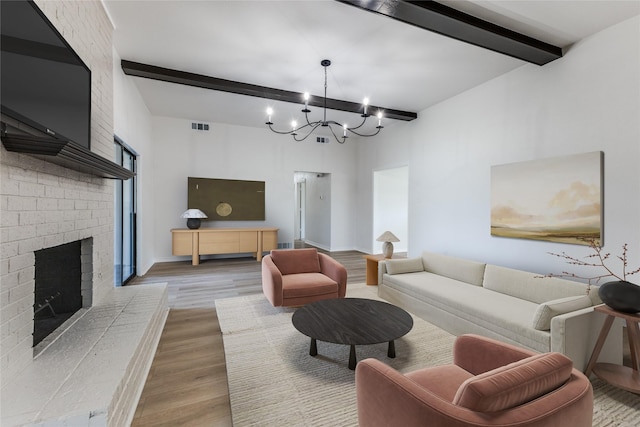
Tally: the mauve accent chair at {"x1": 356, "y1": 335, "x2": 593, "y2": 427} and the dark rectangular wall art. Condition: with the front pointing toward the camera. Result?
1

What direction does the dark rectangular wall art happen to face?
toward the camera

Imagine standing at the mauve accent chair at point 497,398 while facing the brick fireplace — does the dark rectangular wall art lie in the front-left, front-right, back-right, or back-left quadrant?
front-right

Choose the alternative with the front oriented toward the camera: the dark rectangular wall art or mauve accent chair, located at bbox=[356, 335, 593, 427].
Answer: the dark rectangular wall art

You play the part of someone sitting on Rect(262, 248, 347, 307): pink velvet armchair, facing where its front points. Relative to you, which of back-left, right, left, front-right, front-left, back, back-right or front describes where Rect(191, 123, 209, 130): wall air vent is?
back

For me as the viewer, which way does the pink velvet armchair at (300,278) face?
facing the viewer and to the right of the viewer

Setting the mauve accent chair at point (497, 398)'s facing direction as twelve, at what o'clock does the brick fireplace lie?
The brick fireplace is roughly at 10 o'clock from the mauve accent chair.

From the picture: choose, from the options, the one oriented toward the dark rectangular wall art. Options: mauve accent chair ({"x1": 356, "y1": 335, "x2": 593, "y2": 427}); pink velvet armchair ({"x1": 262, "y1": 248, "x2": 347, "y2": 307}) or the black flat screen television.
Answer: the mauve accent chair

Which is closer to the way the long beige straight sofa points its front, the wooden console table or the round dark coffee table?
the round dark coffee table

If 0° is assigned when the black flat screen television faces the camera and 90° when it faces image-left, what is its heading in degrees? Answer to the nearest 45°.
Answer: approximately 315°

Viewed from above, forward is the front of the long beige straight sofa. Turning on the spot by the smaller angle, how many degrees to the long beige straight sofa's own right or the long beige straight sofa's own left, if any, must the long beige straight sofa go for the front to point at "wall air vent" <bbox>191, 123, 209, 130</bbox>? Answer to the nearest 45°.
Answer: approximately 45° to the long beige straight sofa's own right

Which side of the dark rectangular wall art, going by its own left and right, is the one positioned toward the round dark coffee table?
front

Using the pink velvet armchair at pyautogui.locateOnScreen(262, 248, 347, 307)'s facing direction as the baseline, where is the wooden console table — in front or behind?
behind

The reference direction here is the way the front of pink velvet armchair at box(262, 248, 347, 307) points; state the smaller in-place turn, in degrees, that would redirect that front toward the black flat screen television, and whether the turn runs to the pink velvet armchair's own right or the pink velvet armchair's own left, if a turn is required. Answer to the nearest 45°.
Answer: approximately 90° to the pink velvet armchair's own right

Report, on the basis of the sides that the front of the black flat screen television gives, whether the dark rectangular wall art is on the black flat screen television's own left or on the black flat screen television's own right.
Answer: on the black flat screen television's own left

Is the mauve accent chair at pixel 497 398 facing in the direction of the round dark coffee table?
yes

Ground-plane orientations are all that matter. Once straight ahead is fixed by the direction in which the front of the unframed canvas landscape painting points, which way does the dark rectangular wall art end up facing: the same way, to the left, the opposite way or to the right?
to the left

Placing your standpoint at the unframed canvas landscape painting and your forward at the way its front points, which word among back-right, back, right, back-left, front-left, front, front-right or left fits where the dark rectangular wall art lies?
front-right

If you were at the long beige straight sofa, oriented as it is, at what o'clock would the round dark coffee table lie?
The round dark coffee table is roughly at 12 o'clock from the long beige straight sofa.

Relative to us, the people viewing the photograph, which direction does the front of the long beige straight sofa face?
facing the viewer and to the left of the viewer
